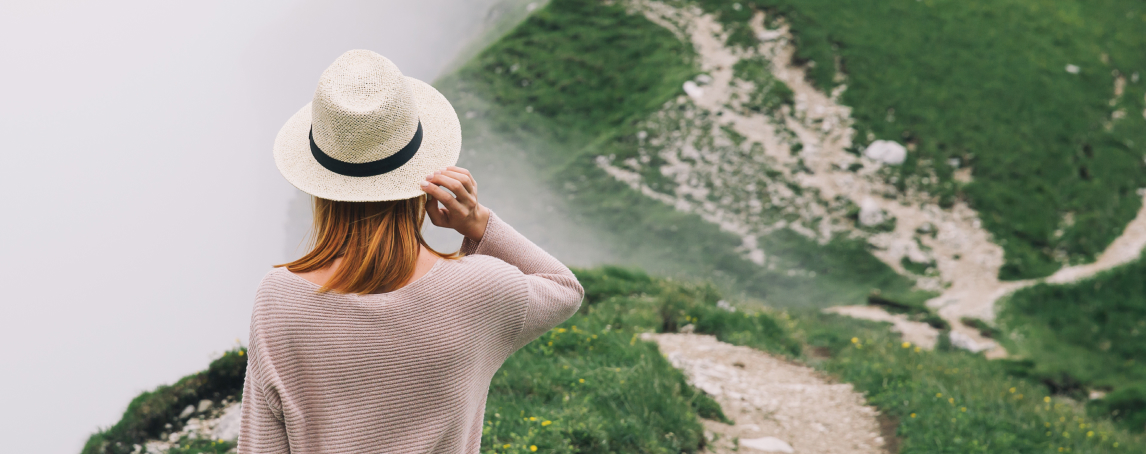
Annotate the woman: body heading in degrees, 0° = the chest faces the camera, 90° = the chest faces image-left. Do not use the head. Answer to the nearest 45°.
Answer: approximately 180°

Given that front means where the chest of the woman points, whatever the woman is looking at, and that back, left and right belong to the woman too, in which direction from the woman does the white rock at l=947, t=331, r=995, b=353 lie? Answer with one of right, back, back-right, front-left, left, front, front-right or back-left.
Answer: front-right

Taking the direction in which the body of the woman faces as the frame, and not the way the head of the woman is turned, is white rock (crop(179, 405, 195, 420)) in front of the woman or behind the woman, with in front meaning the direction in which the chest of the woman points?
in front

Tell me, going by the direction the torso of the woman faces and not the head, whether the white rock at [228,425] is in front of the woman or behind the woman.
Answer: in front

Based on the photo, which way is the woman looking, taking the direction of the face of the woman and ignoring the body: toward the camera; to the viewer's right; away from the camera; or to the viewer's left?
away from the camera
